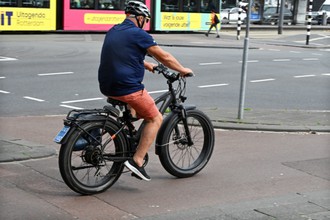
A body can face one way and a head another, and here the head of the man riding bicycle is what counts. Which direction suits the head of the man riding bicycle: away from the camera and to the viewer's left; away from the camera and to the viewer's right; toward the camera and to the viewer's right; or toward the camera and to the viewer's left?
away from the camera and to the viewer's right

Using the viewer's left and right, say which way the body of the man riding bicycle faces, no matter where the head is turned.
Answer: facing away from the viewer and to the right of the viewer
